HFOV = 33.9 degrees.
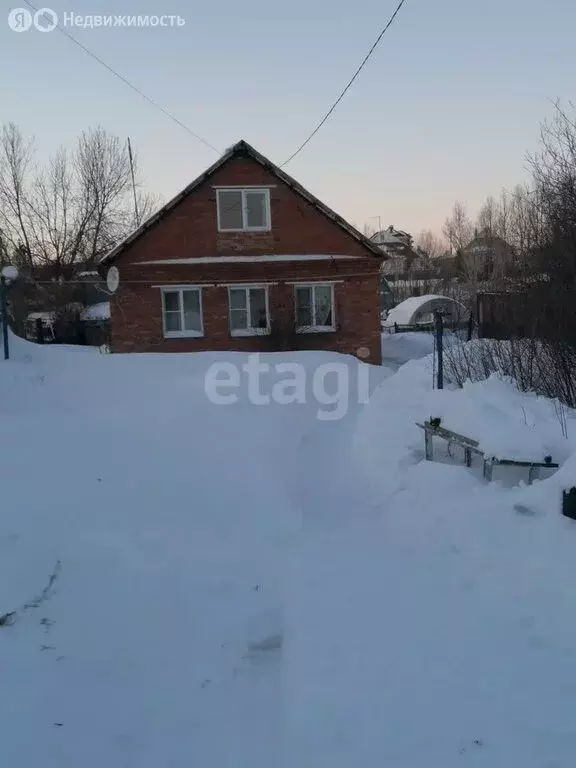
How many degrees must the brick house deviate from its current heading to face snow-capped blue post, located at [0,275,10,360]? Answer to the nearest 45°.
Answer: approximately 45° to its right

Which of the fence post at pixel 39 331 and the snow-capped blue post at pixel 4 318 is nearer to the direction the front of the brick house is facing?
the snow-capped blue post

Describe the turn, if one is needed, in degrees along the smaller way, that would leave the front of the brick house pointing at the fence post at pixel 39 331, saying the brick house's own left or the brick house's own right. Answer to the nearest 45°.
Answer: approximately 135° to the brick house's own right

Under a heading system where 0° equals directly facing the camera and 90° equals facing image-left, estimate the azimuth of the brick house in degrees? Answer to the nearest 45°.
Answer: approximately 0°
